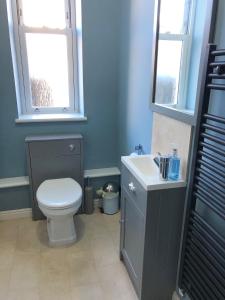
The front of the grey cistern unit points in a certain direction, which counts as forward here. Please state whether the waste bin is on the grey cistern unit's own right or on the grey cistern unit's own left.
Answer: on the grey cistern unit's own left

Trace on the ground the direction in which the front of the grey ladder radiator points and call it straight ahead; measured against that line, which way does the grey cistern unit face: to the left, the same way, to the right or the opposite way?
to the left

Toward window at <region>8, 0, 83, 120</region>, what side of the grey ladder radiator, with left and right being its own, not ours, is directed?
right

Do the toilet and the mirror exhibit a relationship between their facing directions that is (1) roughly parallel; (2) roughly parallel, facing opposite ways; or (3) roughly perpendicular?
roughly perpendicular

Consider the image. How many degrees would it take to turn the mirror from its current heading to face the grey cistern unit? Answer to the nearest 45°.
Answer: approximately 45° to its right

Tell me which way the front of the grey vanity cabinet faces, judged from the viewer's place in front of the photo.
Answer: facing the viewer and to the left of the viewer

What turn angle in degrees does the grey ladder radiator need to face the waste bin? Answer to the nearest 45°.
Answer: approximately 90° to its right

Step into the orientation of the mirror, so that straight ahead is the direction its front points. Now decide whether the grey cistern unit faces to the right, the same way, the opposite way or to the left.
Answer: to the left

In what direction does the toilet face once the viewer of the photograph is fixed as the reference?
facing the viewer

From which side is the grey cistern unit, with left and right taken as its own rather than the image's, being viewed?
front

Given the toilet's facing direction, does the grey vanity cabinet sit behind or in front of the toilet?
in front

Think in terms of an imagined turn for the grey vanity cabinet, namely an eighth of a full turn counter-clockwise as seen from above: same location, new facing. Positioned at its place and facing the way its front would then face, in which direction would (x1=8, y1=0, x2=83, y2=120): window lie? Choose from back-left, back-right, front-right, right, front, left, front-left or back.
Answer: back-right
